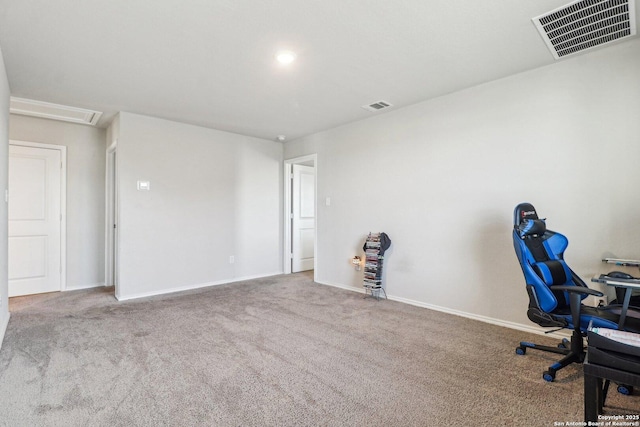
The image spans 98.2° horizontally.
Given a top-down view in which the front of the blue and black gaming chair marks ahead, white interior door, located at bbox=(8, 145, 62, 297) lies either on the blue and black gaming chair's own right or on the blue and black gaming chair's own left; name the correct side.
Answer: on the blue and black gaming chair's own right

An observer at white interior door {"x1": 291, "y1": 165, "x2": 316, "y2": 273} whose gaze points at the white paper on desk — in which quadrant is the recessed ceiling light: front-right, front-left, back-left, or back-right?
front-right

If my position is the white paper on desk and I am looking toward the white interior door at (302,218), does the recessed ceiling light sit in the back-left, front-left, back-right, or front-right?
front-left

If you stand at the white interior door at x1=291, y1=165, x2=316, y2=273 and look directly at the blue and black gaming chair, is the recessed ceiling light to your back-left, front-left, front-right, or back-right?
front-right

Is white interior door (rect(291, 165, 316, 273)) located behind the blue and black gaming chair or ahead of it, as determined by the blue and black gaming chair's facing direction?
behind

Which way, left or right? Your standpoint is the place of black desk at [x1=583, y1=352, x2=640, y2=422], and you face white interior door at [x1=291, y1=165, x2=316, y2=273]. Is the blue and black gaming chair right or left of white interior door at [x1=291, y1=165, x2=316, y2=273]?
right

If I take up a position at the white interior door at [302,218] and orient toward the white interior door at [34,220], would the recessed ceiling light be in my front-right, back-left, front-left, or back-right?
front-left
